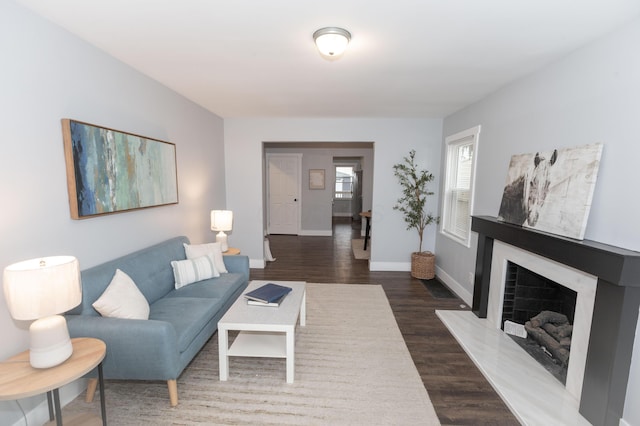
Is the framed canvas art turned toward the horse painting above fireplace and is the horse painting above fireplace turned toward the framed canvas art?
yes

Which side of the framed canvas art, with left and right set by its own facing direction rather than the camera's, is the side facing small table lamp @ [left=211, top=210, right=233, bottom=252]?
left

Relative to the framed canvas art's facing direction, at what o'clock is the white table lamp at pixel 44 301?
The white table lamp is roughly at 2 o'clock from the framed canvas art.

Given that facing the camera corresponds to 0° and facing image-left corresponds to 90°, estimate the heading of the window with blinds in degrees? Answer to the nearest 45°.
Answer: approximately 45°

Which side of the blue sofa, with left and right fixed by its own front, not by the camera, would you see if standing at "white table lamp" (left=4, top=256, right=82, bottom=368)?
right

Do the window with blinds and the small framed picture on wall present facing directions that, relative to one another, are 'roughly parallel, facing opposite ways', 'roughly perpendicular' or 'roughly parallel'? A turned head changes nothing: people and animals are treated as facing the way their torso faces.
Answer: roughly perpendicular

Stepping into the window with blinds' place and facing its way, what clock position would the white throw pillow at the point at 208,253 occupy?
The white throw pillow is roughly at 12 o'clock from the window with blinds.

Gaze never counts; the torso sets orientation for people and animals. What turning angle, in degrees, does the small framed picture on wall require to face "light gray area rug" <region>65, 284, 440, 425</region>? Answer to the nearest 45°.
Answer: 0° — it already faces it

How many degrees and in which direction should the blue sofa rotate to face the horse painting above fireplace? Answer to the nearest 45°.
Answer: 0° — it already faces it

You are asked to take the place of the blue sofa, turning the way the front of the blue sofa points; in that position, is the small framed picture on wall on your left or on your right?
on your left
